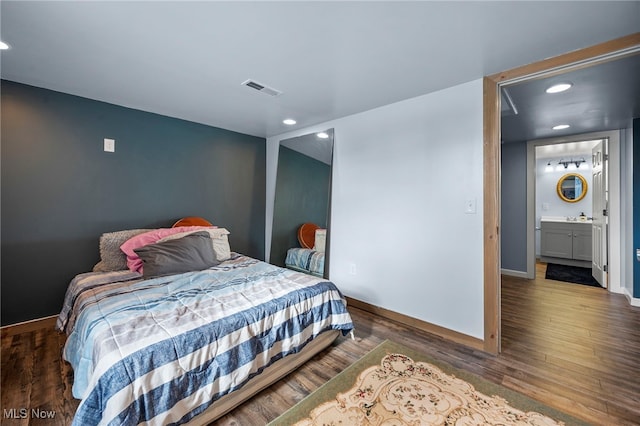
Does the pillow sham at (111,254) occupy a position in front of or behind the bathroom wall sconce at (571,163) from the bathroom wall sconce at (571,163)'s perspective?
in front

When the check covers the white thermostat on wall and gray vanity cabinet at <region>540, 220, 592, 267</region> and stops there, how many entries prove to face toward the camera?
2

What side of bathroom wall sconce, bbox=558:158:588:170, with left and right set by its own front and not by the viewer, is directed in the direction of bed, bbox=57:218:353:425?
front

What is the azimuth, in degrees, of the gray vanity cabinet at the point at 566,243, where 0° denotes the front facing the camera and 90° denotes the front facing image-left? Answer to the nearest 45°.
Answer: approximately 0°

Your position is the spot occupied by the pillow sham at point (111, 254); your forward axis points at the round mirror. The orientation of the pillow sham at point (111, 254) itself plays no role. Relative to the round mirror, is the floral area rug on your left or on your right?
right

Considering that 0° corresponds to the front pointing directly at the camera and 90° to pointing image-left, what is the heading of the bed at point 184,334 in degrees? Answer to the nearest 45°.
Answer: approximately 315°

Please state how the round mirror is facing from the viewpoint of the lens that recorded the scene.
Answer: facing the viewer

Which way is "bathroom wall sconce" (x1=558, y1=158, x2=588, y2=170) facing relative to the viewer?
toward the camera

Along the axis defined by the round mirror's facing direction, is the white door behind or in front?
in front

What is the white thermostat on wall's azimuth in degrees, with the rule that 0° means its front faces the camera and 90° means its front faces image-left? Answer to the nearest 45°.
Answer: approximately 0°
